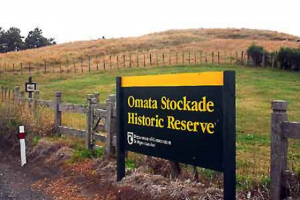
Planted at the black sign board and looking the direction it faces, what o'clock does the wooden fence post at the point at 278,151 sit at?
The wooden fence post is roughly at 8 o'clock from the black sign board.

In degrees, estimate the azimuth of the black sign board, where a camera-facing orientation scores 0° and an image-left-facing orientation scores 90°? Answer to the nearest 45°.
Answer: approximately 45°

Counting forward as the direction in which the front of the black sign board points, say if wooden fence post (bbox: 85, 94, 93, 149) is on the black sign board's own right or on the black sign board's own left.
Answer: on the black sign board's own right

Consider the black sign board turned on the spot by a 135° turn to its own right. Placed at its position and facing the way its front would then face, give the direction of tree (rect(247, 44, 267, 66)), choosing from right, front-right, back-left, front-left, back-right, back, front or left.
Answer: front

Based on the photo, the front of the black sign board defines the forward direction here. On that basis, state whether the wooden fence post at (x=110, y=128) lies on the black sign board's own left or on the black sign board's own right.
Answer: on the black sign board's own right

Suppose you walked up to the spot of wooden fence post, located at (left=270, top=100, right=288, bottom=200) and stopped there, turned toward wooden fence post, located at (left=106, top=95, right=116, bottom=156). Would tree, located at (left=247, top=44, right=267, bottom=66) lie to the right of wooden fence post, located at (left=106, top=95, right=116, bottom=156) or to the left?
right

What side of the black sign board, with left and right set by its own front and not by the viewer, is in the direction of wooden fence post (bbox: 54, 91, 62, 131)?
right
